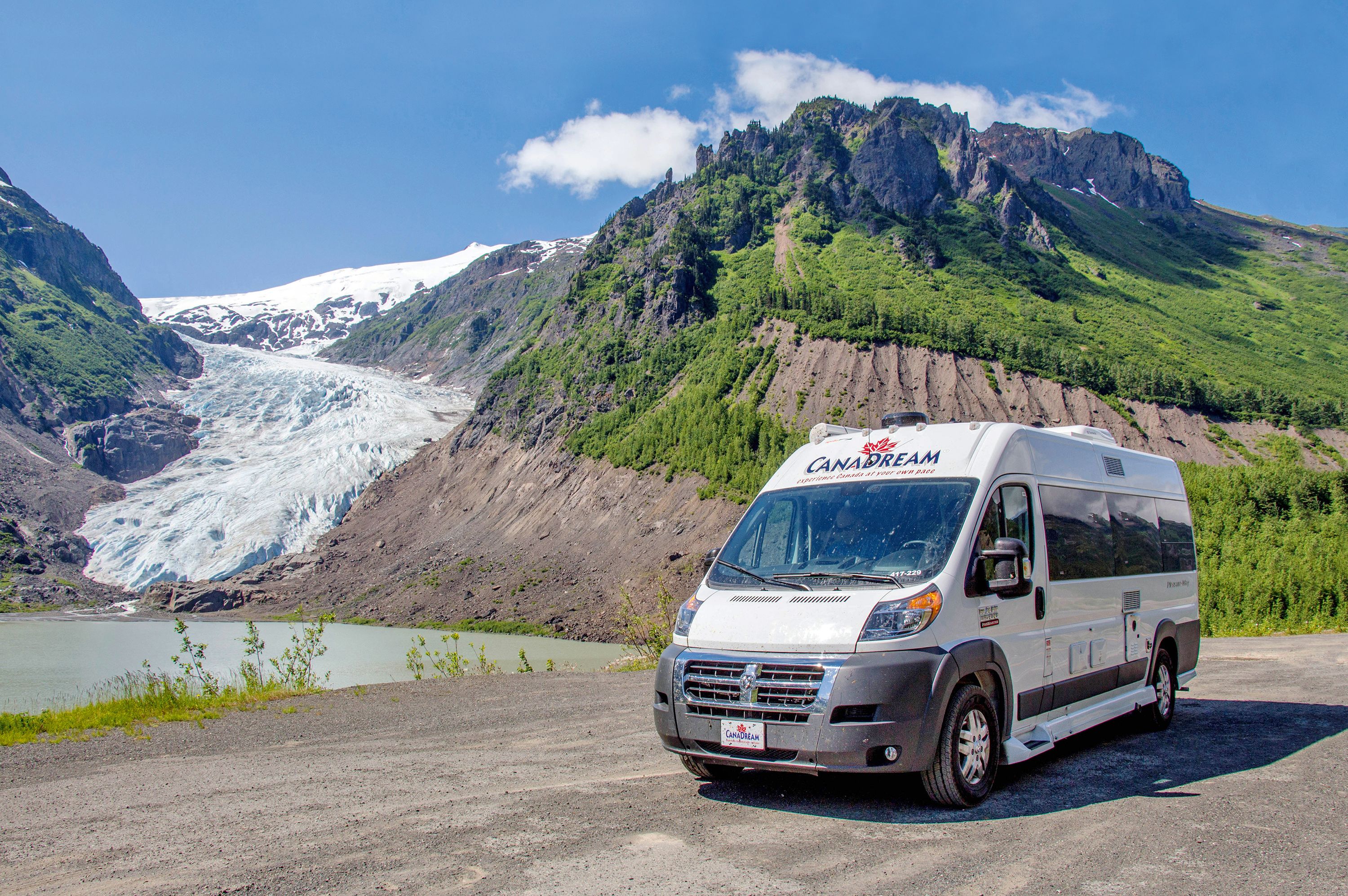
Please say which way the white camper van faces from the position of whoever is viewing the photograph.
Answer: facing the viewer and to the left of the viewer

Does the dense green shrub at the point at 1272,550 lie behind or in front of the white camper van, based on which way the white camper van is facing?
behind
